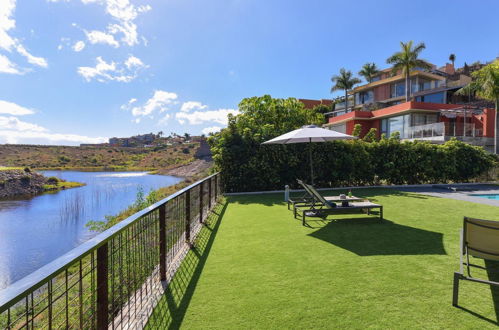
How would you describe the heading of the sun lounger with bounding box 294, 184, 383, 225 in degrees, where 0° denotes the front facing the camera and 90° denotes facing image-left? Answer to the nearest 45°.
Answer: approximately 270°

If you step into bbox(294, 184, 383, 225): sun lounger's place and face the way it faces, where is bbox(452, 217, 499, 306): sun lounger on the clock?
bbox(452, 217, 499, 306): sun lounger is roughly at 2 o'clock from bbox(294, 184, 383, 225): sun lounger.

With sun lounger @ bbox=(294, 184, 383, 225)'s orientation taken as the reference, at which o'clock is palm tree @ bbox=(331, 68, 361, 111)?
The palm tree is roughly at 9 o'clock from the sun lounger.

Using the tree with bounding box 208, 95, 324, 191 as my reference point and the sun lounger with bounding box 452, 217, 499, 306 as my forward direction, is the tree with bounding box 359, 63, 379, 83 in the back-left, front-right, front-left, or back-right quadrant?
back-left

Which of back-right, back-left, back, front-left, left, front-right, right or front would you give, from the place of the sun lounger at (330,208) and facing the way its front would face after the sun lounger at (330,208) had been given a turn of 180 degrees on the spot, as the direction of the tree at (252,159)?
front-right

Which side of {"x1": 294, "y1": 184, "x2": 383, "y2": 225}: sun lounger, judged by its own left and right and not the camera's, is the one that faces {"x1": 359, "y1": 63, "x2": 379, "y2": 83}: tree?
left

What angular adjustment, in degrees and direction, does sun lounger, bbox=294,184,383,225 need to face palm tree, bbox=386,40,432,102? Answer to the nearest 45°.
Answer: approximately 90° to its left
